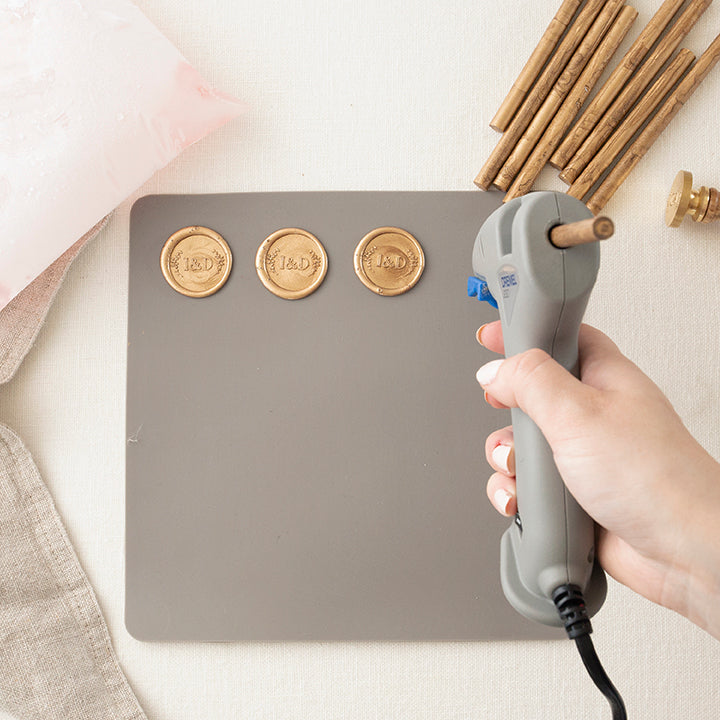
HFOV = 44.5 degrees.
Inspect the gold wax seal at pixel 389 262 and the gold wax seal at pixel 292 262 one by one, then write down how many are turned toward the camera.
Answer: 2
